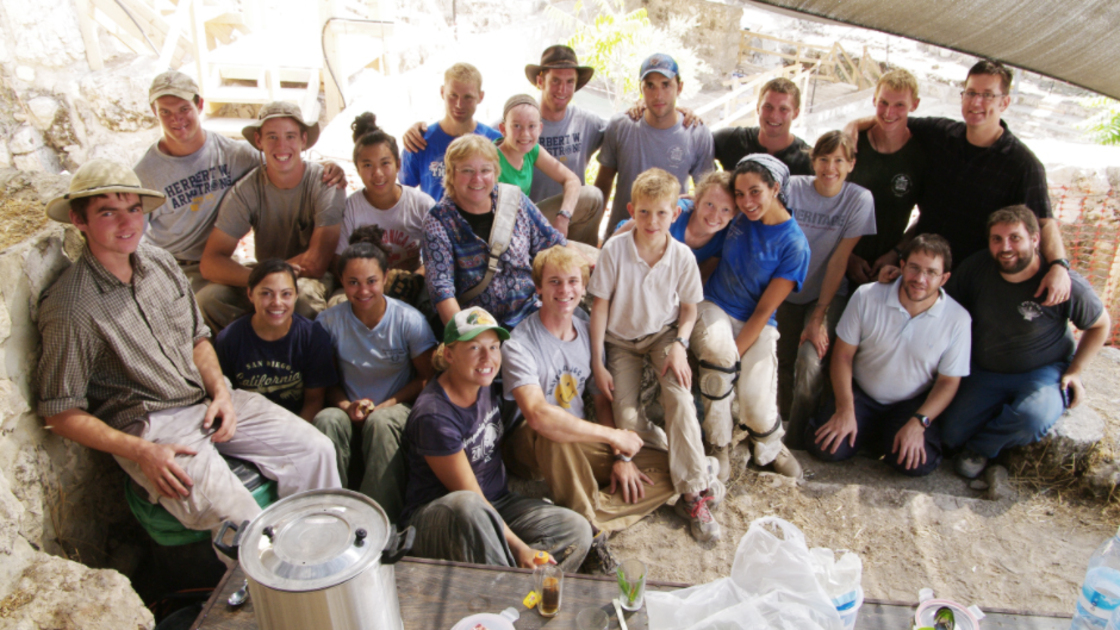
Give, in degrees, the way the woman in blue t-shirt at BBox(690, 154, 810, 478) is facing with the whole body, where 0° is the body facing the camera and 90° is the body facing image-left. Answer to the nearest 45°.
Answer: approximately 45°

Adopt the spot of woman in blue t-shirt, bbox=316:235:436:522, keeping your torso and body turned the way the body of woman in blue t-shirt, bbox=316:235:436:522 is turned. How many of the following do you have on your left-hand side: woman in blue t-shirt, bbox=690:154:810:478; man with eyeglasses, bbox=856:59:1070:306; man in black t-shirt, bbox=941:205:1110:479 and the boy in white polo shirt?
4

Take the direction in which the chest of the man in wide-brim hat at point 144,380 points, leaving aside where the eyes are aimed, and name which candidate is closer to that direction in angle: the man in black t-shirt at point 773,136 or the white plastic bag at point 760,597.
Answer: the white plastic bag

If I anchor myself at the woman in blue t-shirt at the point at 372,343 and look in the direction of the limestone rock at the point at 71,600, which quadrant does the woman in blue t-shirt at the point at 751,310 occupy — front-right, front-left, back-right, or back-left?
back-left

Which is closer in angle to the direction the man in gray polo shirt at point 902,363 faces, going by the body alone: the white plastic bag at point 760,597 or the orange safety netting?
the white plastic bag

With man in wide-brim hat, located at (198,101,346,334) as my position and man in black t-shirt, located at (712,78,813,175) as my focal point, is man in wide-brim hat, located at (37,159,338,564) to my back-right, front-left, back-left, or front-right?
back-right

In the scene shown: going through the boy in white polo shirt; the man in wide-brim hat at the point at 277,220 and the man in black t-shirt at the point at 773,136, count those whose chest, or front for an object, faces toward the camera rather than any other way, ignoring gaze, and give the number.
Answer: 3

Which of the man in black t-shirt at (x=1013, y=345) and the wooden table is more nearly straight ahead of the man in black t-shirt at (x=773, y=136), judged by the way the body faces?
the wooden table

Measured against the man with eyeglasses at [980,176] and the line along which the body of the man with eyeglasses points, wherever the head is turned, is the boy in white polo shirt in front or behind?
in front
